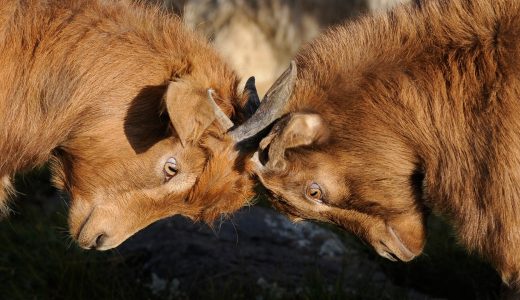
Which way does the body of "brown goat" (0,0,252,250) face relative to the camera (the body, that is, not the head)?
to the viewer's right
